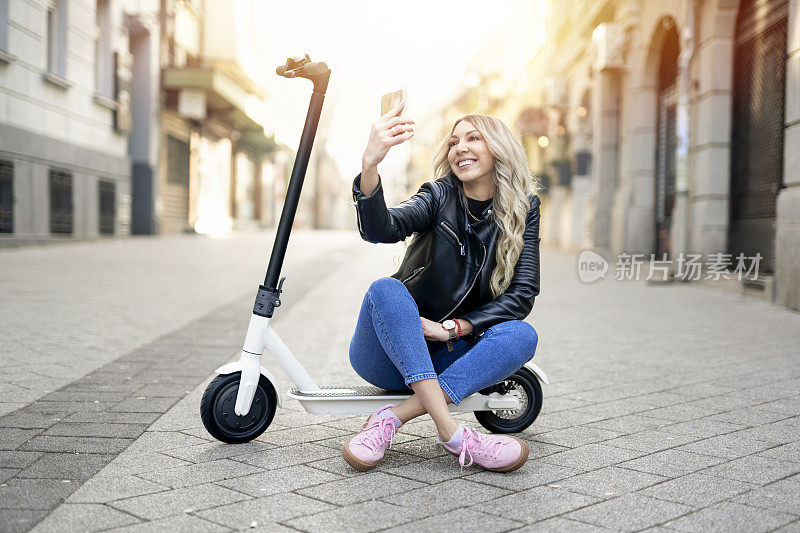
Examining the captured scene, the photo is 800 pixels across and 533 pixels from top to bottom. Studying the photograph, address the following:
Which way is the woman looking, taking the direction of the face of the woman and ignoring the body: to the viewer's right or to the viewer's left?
to the viewer's left

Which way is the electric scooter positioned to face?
to the viewer's left

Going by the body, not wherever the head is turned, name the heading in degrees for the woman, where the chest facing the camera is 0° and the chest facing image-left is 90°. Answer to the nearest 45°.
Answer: approximately 45°
